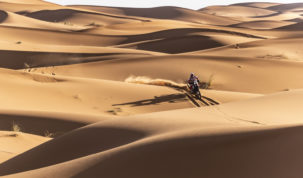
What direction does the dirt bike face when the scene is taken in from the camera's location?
facing the viewer and to the right of the viewer
